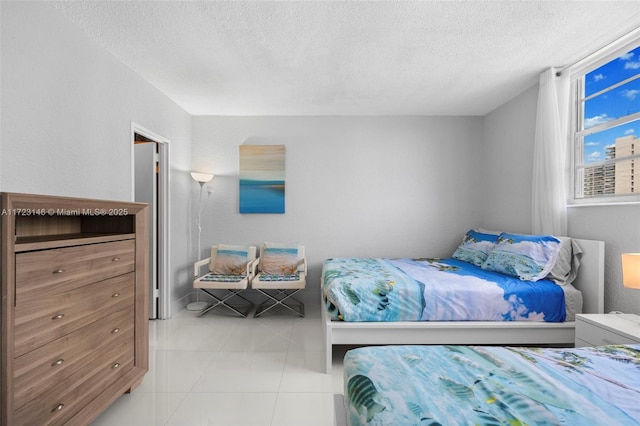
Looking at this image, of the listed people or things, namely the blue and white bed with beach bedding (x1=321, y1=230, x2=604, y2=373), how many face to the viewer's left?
1

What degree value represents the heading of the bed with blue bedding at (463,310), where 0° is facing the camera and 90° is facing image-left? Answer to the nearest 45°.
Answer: approximately 90°

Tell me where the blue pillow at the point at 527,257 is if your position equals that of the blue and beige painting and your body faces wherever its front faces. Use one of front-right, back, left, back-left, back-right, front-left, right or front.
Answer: front-left

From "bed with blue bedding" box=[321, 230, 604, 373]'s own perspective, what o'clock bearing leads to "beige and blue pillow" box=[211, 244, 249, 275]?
The beige and blue pillow is roughly at 12 o'clock from the bed with blue bedding.

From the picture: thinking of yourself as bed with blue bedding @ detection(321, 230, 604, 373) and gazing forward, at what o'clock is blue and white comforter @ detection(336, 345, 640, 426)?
The blue and white comforter is roughly at 9 o'clock from the bed with blue bedding.

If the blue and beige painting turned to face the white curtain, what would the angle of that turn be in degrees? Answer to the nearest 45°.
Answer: approximately 45° to its left

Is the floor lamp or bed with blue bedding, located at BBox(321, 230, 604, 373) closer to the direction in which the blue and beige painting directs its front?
the bed with blue bedding

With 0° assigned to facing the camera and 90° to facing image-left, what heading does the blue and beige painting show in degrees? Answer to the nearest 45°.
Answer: approximately 0°

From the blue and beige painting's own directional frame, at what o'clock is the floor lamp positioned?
The floor lamp is roughly at 3 o'clock from the blue and beige painting.
